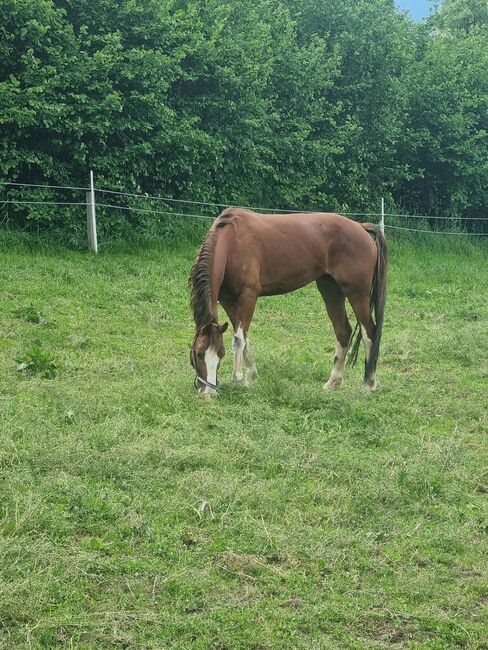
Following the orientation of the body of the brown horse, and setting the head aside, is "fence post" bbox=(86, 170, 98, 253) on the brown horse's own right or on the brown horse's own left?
on the brown horse's own right

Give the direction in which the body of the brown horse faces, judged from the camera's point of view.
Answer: to the viewer's left
